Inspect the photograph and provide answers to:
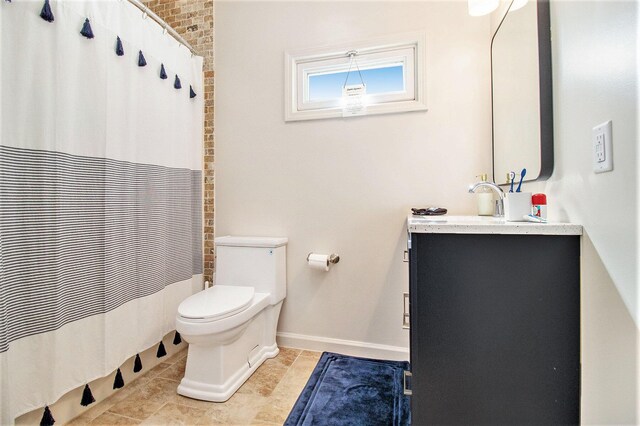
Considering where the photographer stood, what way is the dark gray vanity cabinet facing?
facing to the left of the viewer

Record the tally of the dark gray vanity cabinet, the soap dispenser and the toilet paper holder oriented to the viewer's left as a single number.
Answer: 2

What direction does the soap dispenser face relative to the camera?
to the viewer's left

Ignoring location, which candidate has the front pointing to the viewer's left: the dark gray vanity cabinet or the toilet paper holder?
the dark gray vanity cabinet

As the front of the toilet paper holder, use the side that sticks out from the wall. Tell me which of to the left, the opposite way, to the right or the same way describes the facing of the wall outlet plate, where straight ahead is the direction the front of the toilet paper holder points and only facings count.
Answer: to the right

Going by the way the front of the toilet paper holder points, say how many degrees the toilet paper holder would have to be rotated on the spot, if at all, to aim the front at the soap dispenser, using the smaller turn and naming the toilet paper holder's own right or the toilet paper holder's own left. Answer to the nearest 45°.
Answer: approximately 45° to the toilet paper holder's own left
